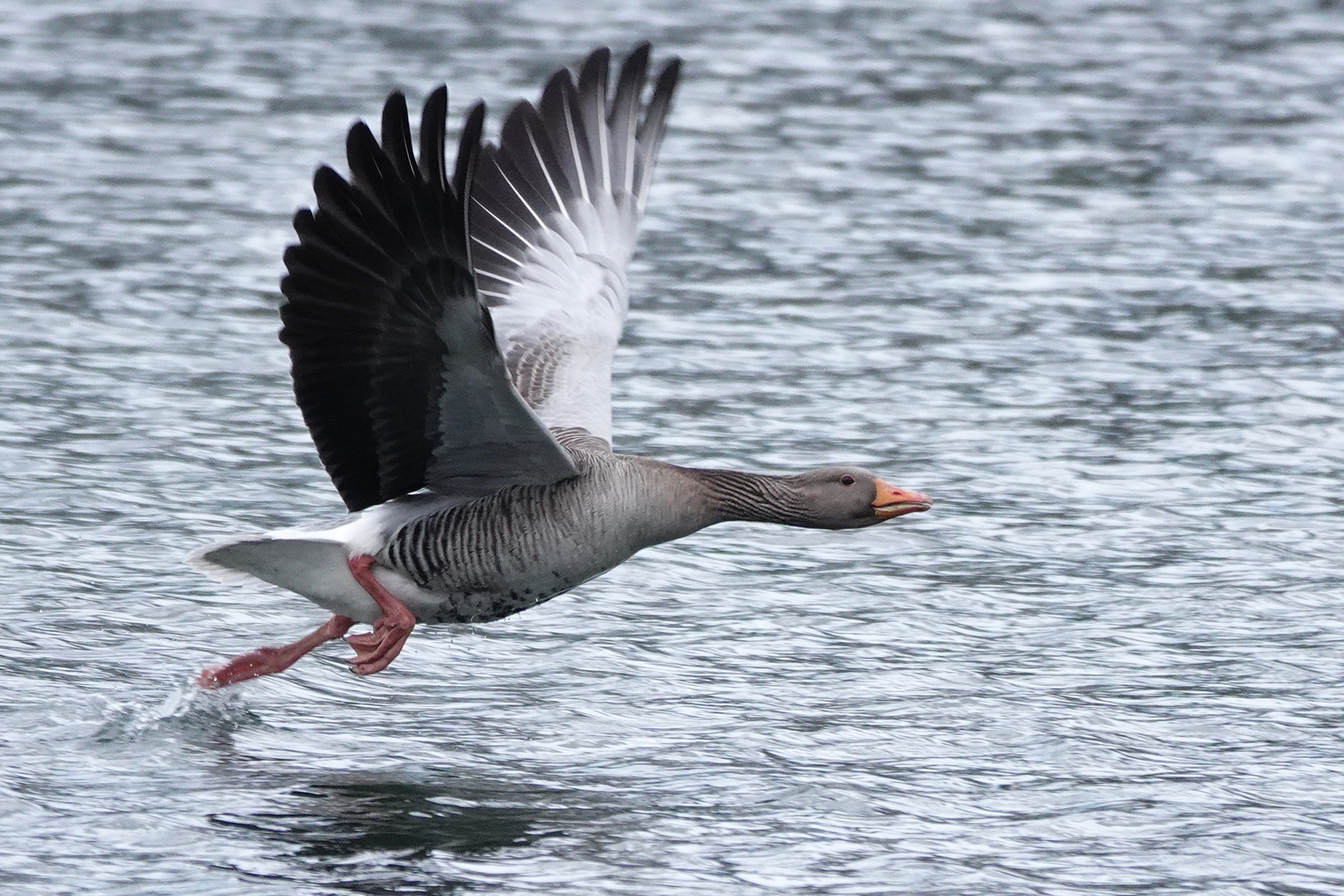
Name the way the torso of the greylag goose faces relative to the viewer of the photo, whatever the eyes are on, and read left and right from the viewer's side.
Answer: facing to the right of the viewer
